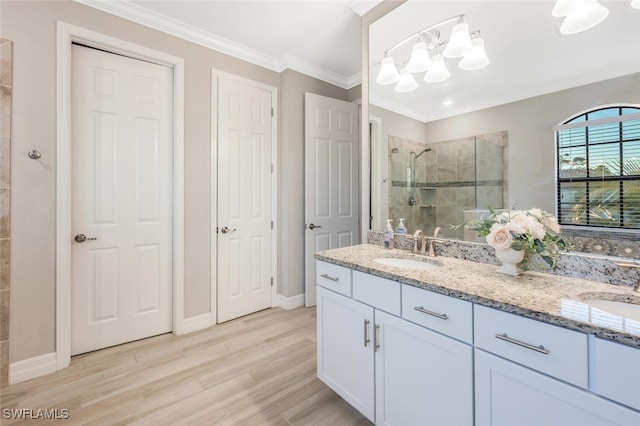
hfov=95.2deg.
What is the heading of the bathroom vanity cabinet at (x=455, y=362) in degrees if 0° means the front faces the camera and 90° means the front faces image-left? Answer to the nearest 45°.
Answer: approximately 45°

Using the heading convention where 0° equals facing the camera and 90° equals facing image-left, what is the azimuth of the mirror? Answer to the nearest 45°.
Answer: approximately 45°

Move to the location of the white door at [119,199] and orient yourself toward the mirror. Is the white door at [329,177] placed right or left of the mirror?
left
